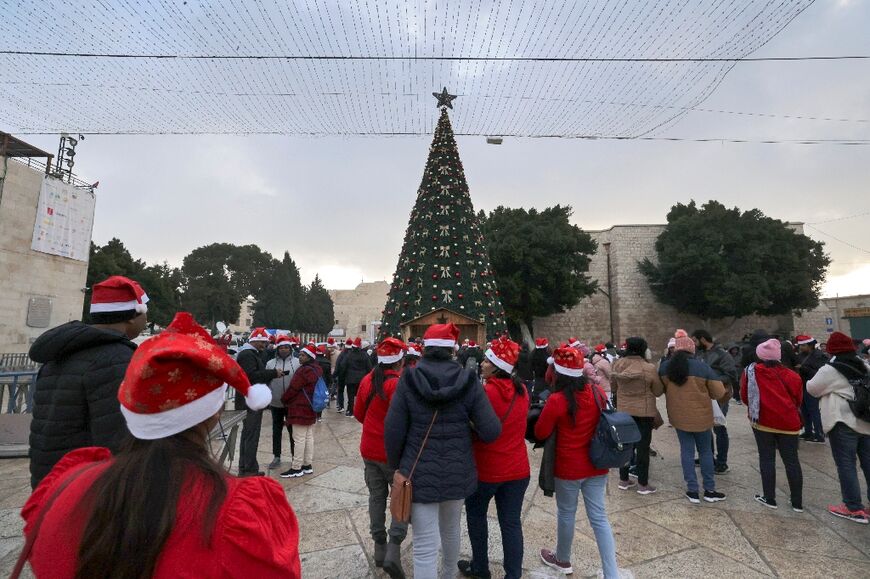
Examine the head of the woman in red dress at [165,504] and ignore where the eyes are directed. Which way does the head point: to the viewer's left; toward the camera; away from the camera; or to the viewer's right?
away from the camera

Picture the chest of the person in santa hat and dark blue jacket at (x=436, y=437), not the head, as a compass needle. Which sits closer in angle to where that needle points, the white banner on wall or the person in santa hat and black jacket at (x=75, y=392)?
the white banner on wall

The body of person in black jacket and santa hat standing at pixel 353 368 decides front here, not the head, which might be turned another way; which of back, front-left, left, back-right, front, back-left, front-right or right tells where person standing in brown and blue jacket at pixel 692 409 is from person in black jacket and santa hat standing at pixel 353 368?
back-right

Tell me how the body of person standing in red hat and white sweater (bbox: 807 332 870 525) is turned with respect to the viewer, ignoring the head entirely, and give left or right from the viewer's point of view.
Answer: facing away from the viewer and to the left of the viewer

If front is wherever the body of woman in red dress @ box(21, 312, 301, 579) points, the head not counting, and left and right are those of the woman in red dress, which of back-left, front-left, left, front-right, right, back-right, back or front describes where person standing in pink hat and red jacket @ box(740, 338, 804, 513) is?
right

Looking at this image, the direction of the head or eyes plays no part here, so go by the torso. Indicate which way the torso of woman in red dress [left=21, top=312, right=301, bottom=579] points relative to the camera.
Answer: away from the camera

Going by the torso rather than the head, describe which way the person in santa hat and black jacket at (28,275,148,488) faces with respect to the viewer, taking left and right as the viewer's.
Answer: facing away from the viewer and to the right of the viewer

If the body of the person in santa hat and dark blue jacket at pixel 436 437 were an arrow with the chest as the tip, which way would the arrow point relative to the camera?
away from the camera

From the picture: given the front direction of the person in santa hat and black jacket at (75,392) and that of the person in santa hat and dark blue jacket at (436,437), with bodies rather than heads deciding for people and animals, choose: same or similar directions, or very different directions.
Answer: same or similar directions

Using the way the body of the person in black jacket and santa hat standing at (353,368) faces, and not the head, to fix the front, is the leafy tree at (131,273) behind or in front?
in front

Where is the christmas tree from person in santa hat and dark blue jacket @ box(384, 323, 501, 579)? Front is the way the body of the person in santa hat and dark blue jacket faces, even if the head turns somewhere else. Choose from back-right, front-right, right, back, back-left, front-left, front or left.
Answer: front

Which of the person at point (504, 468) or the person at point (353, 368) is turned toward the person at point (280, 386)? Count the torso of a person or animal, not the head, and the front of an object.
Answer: the person at point (504, 468)

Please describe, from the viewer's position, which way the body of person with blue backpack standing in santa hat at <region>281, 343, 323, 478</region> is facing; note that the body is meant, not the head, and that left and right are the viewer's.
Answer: facing to the left of the viewer

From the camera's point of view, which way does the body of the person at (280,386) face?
toward the camera

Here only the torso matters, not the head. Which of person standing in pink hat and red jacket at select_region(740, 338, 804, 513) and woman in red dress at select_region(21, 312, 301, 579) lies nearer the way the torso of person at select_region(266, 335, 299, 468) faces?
the woman in red dress

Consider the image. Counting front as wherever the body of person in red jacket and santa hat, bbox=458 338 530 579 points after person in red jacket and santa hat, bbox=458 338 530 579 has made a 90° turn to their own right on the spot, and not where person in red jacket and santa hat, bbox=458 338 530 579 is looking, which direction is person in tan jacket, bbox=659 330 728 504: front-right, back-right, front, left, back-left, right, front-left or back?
front
